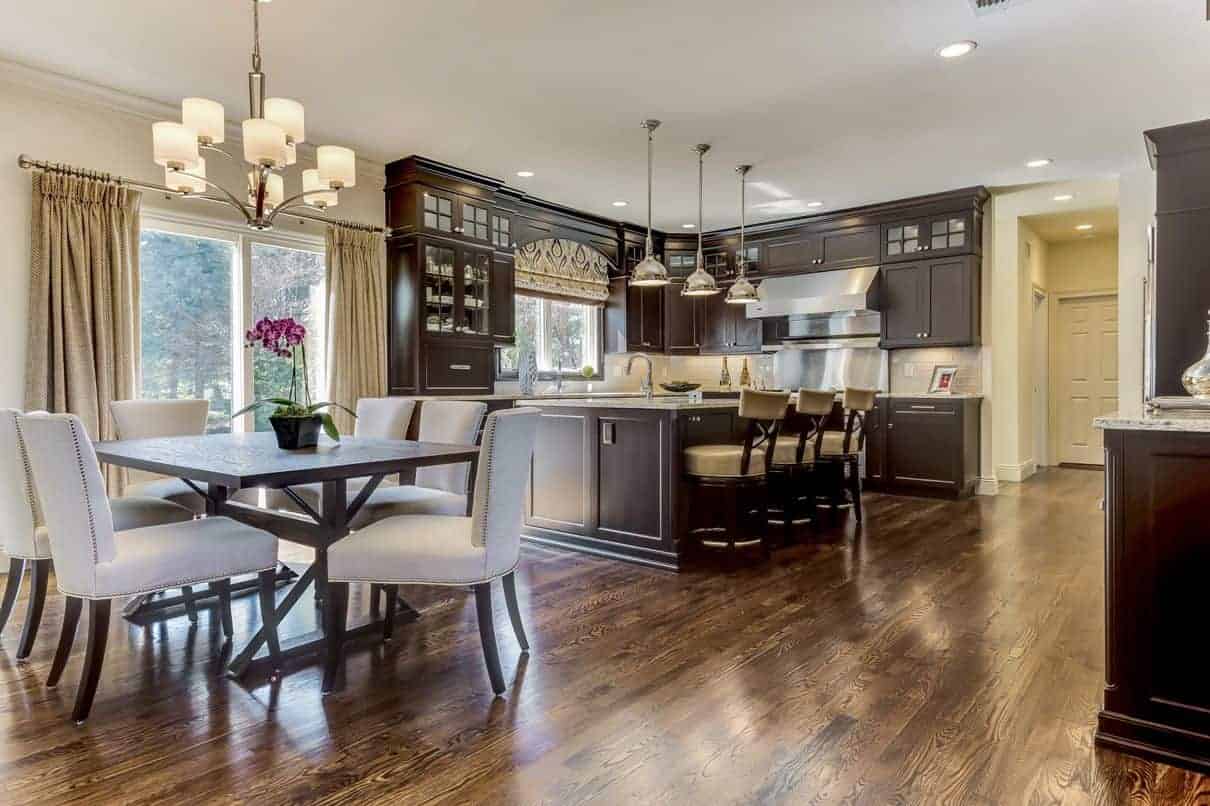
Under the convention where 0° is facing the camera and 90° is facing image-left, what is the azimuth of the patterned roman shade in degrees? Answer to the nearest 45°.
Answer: approximately 315°

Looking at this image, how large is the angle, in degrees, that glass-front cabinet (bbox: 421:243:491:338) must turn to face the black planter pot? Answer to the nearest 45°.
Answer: approximately 45° to its right

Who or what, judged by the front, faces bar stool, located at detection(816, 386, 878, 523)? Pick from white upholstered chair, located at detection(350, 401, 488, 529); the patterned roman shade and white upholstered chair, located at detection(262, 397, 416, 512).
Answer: the patterned roman shade

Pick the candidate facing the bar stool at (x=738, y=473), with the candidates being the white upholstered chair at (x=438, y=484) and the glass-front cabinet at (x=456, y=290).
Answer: the glass-front cabinet

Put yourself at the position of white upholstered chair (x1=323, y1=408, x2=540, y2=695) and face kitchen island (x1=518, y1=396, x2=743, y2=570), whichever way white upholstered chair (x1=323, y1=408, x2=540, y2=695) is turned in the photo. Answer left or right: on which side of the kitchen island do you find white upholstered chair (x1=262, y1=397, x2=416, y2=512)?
left

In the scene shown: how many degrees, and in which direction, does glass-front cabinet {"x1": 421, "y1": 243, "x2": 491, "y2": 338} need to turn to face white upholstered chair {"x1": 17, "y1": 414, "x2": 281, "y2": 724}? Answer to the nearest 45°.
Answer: approximately 45° to its right

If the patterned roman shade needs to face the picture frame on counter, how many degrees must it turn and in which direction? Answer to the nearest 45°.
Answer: approximately 45° to its left

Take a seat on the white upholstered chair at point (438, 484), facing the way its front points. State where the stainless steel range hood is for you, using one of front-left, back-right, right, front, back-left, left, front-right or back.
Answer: back
